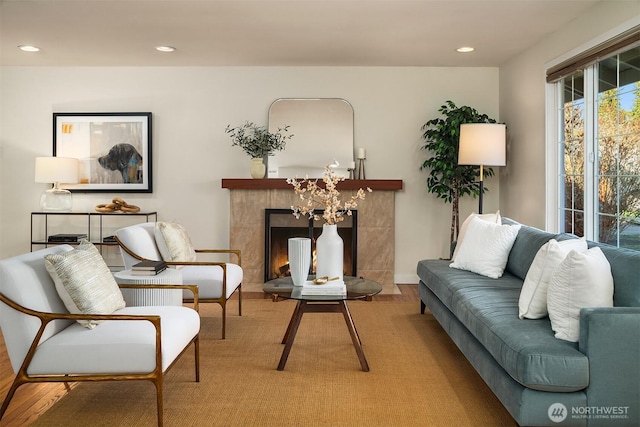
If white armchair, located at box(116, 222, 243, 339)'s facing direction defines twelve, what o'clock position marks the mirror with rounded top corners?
The mirror with rounded top corners is roughly at 10 o'clock from the white armchair.

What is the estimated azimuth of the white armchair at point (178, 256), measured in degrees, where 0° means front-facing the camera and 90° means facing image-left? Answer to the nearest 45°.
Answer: approximately 270°

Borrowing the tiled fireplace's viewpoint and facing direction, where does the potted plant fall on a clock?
The potted plant is roughly at 9 o'clock from the tiled fireplace.

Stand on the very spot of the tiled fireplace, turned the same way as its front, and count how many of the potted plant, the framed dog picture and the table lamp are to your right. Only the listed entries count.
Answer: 2

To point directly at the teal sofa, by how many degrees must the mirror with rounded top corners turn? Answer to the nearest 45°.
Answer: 0° — it already faces it

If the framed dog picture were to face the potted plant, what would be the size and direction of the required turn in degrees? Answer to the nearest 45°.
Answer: approximately 45° to its left

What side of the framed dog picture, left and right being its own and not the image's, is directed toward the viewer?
front

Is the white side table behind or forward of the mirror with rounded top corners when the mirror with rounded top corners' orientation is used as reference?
forward

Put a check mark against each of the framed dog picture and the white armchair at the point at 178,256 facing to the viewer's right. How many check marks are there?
1

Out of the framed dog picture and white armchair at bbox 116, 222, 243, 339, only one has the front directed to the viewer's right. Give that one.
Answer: the white armchair

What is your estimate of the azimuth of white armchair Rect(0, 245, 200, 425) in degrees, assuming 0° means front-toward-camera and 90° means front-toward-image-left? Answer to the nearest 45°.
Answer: approximately 315°

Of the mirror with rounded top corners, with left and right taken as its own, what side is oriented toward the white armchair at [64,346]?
front

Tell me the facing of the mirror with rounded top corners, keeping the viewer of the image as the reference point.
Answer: facing the viewer

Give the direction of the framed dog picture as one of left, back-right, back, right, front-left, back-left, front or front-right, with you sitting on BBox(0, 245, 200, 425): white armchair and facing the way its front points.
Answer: back-left
